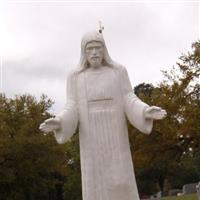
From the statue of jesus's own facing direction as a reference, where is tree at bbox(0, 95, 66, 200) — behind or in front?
behind

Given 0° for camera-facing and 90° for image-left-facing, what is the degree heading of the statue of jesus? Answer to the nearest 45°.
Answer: approximately 0°
